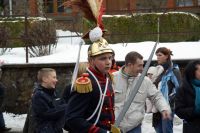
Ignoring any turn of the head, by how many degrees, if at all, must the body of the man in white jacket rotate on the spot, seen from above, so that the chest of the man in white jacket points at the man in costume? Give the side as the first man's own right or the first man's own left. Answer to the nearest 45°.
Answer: approximately 45° to the first man's own right

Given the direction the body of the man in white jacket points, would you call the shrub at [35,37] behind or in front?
behind

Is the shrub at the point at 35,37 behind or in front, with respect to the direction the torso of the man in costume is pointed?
behind

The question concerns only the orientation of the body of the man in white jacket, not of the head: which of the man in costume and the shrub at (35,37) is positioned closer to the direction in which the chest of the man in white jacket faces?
the man in costume

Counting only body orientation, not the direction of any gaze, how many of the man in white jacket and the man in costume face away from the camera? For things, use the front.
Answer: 0
